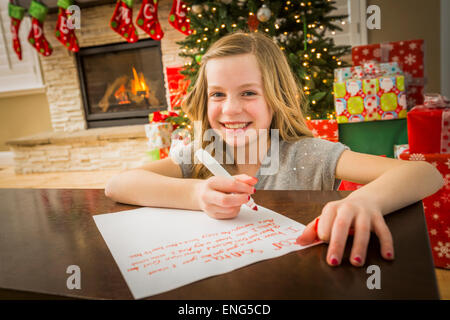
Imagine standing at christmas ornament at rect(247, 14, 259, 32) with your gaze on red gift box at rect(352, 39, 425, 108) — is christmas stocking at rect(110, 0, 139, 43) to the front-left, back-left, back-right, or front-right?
back-left

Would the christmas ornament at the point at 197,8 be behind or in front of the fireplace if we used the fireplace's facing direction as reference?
in front

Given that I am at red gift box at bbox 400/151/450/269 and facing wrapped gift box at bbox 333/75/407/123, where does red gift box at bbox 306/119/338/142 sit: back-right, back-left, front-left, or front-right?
front-left

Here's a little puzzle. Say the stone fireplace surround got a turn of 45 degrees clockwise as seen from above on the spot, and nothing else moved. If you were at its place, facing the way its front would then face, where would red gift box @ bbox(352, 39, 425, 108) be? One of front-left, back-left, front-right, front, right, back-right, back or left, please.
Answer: left

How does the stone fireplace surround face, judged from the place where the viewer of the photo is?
facing the viewer

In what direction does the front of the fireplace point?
toward the camera

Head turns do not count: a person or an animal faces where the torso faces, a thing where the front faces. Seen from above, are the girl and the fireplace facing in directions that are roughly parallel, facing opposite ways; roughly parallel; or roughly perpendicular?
roughly parallel

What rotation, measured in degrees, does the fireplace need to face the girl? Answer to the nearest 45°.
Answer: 0° — it already faces them

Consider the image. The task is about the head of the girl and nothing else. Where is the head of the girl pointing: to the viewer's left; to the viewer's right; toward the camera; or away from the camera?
toward the camera

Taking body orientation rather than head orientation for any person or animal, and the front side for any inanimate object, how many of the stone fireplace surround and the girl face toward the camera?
2

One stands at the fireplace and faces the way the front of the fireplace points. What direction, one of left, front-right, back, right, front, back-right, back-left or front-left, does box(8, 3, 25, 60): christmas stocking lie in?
right

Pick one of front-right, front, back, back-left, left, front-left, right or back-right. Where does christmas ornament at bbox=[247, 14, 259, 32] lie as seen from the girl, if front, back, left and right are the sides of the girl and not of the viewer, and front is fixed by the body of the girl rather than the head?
back

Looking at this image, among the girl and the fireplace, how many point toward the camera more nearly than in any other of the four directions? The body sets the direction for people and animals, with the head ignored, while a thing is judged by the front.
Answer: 2
